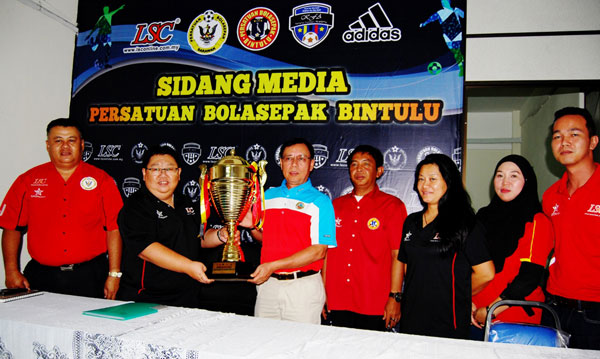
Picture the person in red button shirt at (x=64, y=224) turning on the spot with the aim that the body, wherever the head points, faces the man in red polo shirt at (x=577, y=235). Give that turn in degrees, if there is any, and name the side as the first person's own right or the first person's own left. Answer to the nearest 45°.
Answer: approximately 45° to the first person's own left

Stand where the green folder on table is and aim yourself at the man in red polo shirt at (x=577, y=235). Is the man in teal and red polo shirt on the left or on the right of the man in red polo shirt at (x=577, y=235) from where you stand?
left
